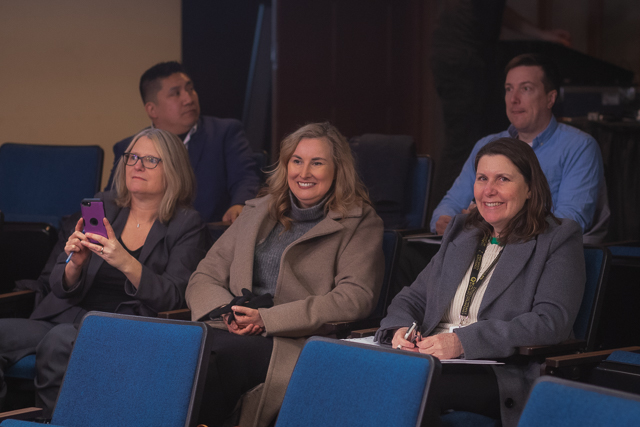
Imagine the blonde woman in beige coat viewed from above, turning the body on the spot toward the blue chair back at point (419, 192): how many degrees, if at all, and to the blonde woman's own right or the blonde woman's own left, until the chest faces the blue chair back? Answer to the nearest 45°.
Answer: approximately 180°

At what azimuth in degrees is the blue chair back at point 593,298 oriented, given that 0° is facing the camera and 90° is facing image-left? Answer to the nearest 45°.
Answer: approximately 45°

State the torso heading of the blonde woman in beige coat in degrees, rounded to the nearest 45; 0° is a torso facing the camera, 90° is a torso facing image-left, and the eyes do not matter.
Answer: approximately 45°

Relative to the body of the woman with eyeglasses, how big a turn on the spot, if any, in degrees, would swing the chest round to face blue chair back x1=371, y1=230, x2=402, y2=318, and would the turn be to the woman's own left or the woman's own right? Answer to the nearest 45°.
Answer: approximately 135° to the woman's own left

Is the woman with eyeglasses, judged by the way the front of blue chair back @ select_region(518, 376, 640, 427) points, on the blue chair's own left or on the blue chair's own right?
on the blue chair's own right

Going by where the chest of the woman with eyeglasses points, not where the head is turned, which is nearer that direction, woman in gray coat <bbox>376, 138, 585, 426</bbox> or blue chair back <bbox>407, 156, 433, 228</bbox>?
the woman in gray coat

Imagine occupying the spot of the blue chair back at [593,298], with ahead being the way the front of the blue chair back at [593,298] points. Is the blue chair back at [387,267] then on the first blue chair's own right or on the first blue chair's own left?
on the first blue chair's own right

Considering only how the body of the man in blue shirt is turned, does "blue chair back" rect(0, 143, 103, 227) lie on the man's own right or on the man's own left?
on the man's own right
